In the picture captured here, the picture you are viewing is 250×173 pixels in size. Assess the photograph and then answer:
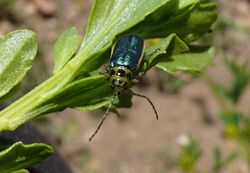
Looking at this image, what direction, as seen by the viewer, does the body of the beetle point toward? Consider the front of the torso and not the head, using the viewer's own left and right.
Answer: facing the viewer
